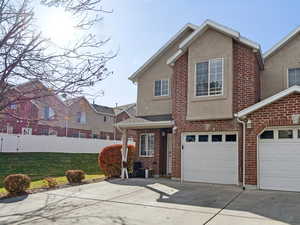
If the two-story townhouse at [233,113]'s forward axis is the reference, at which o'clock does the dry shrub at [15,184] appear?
The dry shrub is roughly at 2 o'clock from the two-story townhouse.

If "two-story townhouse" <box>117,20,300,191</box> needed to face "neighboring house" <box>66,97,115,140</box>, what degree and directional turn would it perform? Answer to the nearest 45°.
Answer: approximately 135° to its right

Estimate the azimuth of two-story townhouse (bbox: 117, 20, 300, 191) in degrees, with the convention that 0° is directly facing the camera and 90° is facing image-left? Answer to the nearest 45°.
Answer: approximately 0°

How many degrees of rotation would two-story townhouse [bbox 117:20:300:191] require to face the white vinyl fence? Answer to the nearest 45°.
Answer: approximately 135° to its right

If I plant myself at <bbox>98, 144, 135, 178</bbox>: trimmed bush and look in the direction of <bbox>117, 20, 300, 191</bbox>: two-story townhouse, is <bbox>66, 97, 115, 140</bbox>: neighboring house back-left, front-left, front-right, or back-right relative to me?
back-left

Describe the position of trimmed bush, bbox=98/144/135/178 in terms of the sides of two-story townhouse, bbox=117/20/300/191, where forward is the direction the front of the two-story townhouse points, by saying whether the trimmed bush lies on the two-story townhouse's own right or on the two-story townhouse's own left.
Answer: on the two-story townhouse's own right
